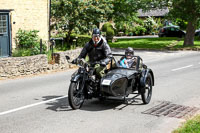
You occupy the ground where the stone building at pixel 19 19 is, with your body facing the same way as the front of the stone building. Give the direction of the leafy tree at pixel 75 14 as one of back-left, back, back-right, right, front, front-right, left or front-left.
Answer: back-left

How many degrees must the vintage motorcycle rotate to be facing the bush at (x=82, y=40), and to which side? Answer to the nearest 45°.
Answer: approximately 135° to its right

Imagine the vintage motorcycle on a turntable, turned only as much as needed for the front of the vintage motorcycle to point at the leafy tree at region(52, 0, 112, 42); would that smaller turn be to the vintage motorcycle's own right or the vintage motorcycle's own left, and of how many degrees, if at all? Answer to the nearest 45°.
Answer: approximately 135° to the vintage motorcycle's own right

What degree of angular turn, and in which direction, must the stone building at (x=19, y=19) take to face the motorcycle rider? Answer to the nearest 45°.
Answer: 0° — it already faces them

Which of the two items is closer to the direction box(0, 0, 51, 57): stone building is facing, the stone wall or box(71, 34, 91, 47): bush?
the stone wall

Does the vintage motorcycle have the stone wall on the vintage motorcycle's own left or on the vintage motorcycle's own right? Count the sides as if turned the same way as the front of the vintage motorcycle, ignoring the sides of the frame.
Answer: on the vintage motorcycle's own right

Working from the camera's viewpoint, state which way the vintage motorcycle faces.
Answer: facing the viewer and to the left of the viewer

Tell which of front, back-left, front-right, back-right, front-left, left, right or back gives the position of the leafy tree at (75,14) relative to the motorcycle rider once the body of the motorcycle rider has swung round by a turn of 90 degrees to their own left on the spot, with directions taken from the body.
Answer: back-left

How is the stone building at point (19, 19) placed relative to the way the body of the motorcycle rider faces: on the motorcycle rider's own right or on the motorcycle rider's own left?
on the motorcycle rider's own right

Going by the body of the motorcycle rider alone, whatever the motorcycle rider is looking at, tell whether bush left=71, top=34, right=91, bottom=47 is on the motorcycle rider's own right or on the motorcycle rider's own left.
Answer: on the motorcycle rider's own right

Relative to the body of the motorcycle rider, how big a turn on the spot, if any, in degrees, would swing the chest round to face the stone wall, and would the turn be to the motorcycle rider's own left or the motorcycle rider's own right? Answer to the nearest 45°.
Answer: approximately 90° to the motorcycle rider's own right

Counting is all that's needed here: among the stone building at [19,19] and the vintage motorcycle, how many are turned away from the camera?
0

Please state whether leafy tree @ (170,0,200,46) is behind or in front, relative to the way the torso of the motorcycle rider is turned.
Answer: behind

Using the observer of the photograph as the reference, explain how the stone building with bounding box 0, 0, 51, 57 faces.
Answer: facing the viewer
